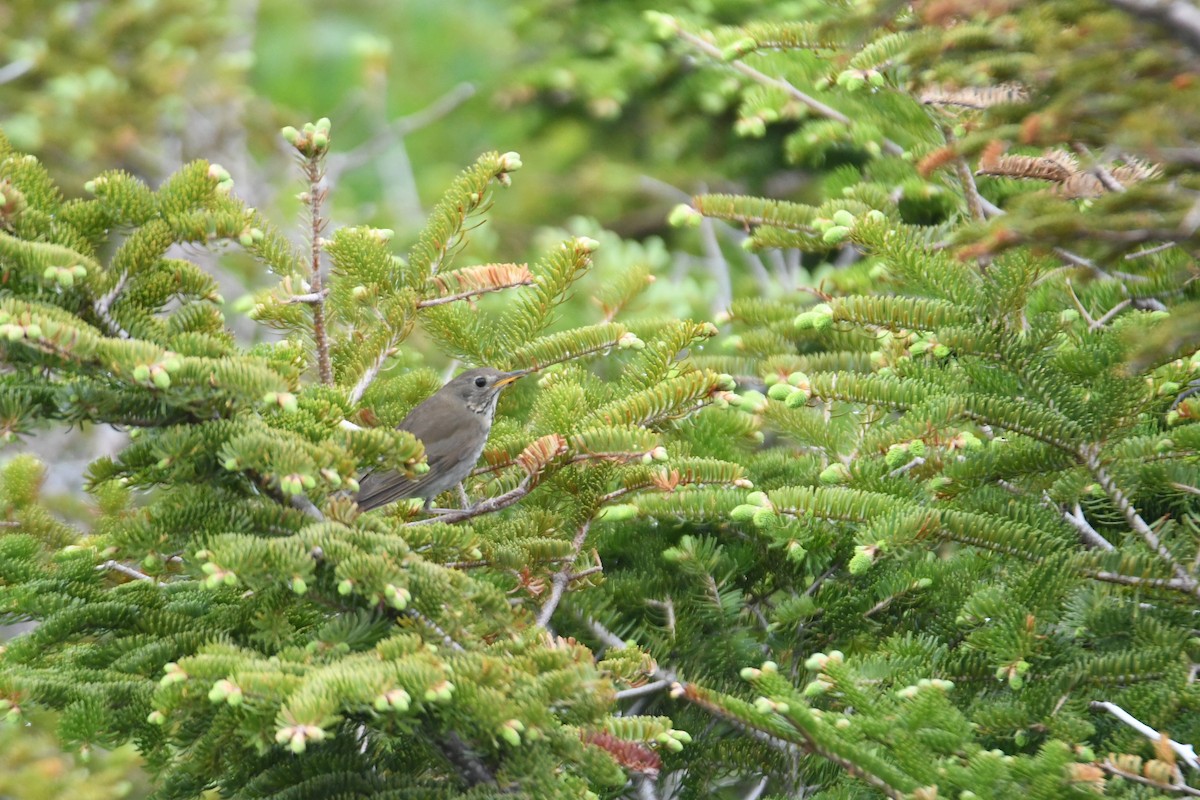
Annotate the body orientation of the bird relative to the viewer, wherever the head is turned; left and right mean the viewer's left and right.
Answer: facing to the right of the viewer
